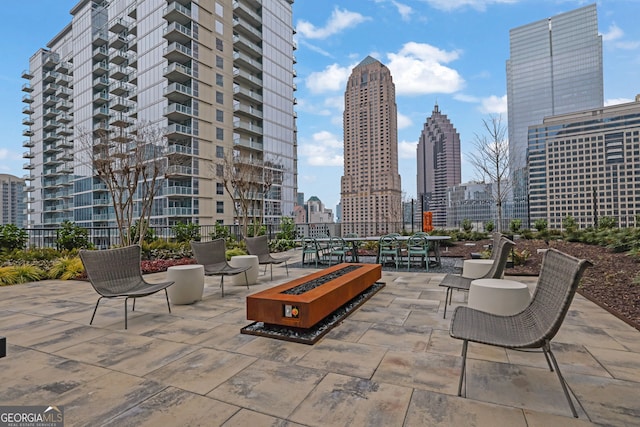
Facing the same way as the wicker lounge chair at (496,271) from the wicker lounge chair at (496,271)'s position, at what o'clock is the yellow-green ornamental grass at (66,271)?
The yellow-green ornamental grass is roughly at 12 o'clock from the wicker lounge chair.

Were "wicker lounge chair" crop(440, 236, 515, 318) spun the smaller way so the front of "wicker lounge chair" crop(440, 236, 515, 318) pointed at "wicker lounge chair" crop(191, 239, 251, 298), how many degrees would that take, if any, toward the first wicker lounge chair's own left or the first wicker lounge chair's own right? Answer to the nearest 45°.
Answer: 0° — it already faces it

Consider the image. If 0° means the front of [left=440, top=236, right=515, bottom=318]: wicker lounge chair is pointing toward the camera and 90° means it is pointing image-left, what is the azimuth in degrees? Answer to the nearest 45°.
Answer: approximately 90°

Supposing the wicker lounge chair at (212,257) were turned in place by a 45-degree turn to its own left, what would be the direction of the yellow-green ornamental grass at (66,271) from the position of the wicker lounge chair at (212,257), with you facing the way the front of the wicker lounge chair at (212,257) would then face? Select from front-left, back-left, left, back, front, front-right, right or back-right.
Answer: back-left

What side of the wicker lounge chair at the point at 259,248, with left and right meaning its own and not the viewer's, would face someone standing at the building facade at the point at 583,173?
left

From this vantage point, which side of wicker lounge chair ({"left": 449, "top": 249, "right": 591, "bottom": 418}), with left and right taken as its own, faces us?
left

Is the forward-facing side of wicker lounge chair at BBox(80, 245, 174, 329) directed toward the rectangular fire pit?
yes

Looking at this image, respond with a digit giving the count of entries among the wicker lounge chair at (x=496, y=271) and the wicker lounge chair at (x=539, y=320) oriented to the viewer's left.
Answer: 2

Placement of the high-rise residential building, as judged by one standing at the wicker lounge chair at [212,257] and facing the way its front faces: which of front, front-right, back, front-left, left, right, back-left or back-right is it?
back-left
